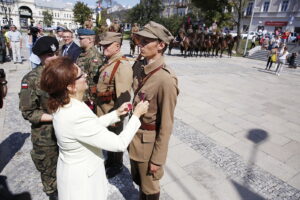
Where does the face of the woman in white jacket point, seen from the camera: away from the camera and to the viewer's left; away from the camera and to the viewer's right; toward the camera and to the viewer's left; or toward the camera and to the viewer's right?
away from the camera and to the viewer's right

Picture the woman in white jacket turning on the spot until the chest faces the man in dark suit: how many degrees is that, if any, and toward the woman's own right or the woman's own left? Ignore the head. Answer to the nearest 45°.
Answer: approximately 45° to the woman's own left

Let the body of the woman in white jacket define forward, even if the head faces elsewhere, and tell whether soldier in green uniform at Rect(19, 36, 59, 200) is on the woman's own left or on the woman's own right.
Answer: on the woman's own left

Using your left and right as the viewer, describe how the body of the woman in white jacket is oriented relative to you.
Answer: facing away from the viewer and to the right of the viewer

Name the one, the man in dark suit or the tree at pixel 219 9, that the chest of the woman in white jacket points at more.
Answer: the tree

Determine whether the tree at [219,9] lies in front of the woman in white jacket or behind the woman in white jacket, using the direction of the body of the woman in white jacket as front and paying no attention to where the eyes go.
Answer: in front

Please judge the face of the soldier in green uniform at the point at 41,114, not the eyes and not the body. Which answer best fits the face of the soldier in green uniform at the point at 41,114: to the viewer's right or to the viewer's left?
to the viewer's right

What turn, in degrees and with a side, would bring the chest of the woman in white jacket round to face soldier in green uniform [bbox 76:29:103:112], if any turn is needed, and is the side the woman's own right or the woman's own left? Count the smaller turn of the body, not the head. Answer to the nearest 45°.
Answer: approximately 45° to the woman's own left
